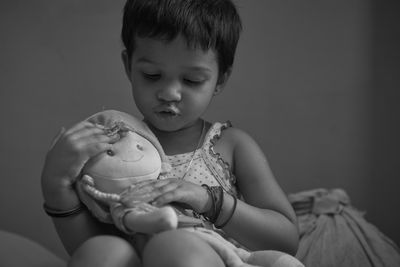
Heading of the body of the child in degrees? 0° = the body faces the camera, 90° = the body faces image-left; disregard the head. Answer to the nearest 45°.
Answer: approximately 45°
